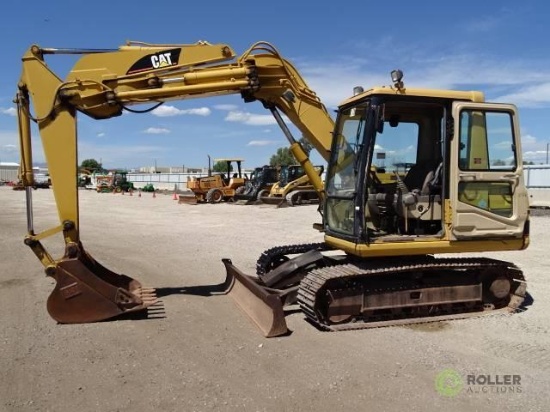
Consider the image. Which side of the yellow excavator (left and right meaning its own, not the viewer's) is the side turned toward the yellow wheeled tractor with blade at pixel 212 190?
right

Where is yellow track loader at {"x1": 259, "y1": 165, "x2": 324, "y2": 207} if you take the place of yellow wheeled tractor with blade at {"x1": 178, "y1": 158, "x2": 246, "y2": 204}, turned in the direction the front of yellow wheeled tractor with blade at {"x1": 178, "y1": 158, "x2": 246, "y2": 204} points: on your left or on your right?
on your left

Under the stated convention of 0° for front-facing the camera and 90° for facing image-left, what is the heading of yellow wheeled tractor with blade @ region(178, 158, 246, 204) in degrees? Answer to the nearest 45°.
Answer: approximately 45°

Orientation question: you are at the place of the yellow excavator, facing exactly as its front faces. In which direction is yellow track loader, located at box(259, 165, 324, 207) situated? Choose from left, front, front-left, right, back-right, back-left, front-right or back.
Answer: right

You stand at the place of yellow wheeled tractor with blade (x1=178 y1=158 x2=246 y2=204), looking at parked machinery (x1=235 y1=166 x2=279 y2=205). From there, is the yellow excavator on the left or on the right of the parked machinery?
right

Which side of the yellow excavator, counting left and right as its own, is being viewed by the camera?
left

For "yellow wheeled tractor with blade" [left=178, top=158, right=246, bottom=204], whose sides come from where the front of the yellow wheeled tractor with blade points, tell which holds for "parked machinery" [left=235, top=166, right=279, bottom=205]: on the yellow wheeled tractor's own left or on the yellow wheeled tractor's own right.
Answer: on the yellow wheeled tractor's own left

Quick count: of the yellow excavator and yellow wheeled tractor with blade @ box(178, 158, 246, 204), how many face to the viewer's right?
0

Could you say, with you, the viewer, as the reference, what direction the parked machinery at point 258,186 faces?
facing the viewer and to the left of the viewer

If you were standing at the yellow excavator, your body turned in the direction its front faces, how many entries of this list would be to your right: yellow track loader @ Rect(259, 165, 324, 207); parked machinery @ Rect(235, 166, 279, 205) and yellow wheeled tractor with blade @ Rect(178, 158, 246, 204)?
3
